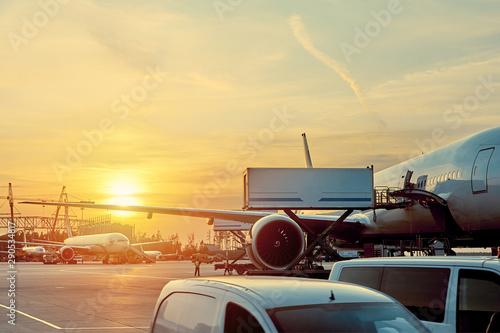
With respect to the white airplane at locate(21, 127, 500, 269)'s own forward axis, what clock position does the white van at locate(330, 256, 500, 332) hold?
The white van is roughly at 2 o'clock from the white airplane.

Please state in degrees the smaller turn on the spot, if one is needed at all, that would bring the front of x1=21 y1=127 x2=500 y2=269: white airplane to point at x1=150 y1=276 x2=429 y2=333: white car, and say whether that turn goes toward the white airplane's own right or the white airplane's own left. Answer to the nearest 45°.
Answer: approximately 45° to the white airplane's own right

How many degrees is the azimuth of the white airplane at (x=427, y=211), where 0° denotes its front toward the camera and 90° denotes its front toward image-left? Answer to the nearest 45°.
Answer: approximately 315°
